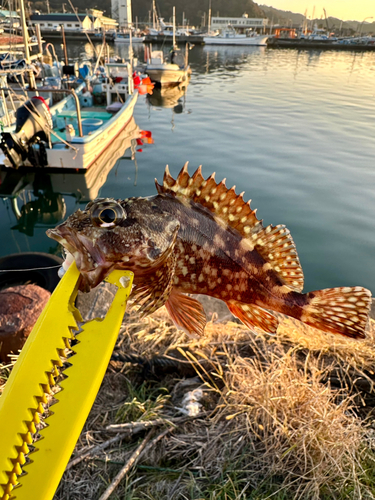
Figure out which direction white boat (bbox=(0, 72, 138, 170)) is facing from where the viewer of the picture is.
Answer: facing away from the viewer and to the right of the viewer

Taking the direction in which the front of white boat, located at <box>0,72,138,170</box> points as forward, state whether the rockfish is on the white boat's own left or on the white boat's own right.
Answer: on the white boat's own right

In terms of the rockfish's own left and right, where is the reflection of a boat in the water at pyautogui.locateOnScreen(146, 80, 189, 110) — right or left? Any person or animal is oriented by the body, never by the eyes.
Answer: on its right

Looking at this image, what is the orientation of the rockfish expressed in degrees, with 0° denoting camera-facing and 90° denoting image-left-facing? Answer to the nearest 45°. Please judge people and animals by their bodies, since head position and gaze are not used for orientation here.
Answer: approximately 90°

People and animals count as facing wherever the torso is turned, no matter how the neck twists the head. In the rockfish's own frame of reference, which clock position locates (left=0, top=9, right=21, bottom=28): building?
The building is roughly at 2 o'clock from the rockfish.

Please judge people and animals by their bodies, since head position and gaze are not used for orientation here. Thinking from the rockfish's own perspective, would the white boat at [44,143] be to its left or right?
on its right

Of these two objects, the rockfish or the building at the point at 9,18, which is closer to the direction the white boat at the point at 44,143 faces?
the building

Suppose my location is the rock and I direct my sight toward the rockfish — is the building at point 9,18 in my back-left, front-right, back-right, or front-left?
back-left

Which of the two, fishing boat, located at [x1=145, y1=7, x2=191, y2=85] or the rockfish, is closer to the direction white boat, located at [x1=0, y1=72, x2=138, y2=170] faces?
the fishing boat
